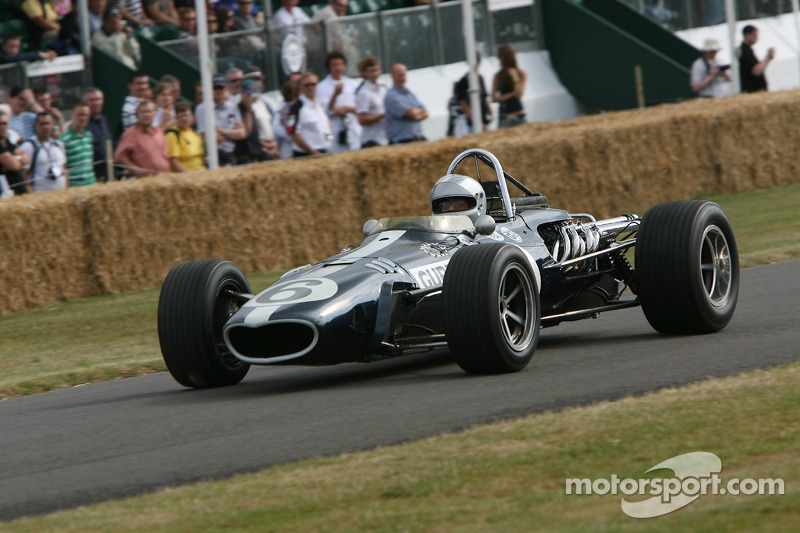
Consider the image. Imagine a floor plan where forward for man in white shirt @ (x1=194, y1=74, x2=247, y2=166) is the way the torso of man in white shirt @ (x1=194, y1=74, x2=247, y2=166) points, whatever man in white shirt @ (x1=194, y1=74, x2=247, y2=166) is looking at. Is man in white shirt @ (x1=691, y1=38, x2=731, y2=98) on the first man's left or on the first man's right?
on the first man's left

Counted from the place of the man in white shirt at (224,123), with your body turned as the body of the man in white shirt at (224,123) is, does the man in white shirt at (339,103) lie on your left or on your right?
on your left

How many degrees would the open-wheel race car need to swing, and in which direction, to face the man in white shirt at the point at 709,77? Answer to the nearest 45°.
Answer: approximately 135° to its right

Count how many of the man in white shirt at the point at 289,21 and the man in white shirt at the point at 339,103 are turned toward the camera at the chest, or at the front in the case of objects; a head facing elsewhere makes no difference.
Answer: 2

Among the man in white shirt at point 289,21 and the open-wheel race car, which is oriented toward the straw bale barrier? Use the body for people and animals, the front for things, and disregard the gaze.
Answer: the man in white shirt

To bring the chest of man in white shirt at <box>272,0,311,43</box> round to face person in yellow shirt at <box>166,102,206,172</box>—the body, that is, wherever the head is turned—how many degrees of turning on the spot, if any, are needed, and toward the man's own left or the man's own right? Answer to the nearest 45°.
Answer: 0° — they already face them

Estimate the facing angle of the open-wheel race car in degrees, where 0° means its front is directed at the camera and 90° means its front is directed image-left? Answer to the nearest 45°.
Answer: approximately 45°

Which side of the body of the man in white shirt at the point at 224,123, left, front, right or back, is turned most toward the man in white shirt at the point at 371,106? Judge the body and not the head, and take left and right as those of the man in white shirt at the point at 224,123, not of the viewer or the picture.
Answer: left
